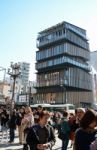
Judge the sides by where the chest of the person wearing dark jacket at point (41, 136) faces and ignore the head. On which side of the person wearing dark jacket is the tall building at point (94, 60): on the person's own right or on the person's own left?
on the person's own left

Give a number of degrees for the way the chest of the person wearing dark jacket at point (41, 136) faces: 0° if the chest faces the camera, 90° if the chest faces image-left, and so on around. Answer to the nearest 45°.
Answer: approximately 315°

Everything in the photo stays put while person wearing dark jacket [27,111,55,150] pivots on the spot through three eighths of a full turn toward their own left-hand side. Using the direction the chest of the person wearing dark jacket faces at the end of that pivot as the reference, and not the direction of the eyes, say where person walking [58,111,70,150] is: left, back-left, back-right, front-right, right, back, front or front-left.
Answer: front
